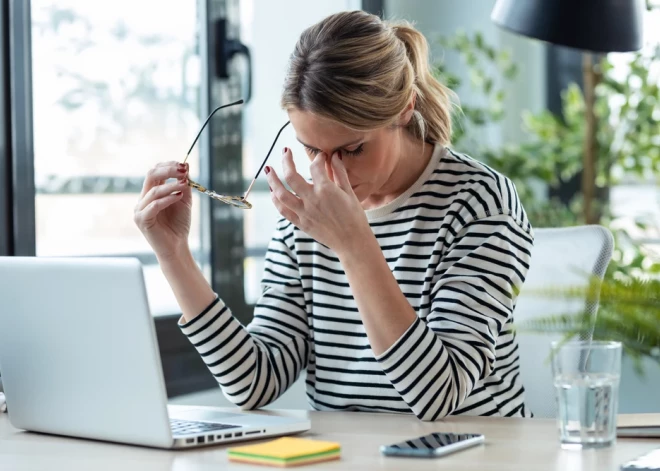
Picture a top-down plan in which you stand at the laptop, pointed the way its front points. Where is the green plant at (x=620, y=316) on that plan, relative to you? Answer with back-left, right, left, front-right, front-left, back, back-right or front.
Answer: right

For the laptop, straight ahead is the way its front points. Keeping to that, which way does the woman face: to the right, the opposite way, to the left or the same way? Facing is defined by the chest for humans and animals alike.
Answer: the opposite way

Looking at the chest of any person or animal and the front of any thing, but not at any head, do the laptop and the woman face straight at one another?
yes

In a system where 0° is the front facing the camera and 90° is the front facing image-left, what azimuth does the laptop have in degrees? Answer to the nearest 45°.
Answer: approximately 225°

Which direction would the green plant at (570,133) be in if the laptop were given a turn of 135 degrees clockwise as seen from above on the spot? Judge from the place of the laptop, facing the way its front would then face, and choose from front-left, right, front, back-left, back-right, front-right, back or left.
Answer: back-left

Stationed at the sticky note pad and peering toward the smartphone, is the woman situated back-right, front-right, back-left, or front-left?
front-left

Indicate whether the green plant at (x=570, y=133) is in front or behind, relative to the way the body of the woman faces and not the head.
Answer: behind

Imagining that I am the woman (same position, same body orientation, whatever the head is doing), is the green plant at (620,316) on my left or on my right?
on my left

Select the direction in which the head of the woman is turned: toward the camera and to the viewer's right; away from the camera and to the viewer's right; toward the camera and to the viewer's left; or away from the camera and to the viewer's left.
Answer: toward the camera and to the viewer's left

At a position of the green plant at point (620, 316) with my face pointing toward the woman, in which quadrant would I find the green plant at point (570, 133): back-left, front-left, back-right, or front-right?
front-right

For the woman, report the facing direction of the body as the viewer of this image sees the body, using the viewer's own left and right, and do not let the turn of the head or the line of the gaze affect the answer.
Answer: facing the viewer and to the left of the viewer
